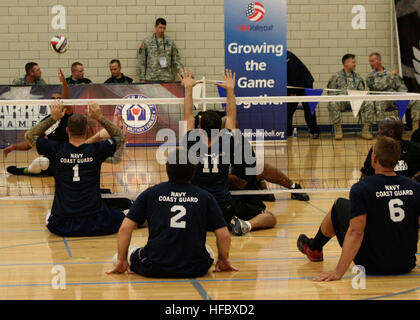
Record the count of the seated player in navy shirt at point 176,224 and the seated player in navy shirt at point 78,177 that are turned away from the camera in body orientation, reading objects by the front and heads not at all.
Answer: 2

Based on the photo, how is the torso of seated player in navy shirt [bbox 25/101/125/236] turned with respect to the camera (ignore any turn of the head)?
away from the camera

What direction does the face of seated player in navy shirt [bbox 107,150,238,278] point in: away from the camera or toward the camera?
away from the camera

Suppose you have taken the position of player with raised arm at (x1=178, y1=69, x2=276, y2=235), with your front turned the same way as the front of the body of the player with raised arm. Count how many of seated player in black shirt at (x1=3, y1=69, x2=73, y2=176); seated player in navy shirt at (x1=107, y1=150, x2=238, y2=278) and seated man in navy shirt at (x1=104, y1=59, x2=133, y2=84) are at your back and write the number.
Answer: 1

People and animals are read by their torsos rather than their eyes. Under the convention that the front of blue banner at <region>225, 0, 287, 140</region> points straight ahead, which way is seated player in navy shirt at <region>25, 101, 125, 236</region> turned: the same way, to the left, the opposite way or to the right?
the opposite way

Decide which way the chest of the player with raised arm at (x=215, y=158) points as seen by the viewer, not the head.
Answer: away from the camera

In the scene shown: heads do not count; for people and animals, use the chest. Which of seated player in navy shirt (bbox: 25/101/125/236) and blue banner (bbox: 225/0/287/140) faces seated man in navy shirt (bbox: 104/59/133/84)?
seated player in navy shirt (bbox: 25/101/125/236)

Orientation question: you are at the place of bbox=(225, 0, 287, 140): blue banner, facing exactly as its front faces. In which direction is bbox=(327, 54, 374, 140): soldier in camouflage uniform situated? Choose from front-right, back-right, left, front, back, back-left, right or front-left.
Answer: back-left

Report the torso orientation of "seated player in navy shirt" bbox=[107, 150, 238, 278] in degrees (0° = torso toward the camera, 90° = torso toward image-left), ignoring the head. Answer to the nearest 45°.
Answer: approximately 180°

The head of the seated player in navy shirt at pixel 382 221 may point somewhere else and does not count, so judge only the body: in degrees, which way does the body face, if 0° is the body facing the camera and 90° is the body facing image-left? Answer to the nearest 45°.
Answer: approximately 135°

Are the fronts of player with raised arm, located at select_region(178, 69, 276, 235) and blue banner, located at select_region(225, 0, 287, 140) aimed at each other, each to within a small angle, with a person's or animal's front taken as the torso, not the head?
yes
